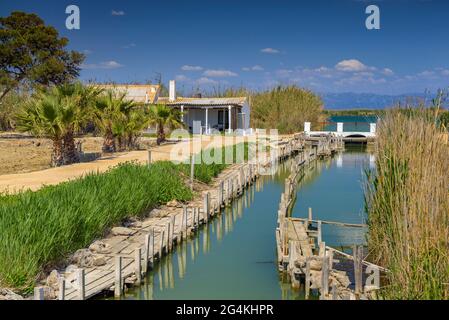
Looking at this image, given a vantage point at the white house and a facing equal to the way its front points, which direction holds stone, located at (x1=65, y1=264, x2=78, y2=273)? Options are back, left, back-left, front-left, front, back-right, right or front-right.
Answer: front

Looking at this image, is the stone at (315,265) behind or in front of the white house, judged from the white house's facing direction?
in front

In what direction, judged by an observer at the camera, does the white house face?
facing the viewer

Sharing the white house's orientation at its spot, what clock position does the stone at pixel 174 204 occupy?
The stone is roughly at 12 o'clock from the white house.

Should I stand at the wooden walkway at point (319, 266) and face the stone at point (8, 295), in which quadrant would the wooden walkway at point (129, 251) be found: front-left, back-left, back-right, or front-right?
front-right

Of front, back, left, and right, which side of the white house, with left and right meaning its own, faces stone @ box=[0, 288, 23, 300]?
front

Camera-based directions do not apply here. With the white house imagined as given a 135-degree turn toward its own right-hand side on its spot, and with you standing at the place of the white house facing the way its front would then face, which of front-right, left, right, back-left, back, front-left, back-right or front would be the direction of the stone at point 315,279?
back-left

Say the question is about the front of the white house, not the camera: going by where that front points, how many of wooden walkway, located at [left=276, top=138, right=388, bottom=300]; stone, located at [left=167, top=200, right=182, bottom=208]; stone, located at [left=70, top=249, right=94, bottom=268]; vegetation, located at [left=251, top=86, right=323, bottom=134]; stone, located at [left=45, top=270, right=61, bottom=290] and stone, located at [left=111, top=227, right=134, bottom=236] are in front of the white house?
5

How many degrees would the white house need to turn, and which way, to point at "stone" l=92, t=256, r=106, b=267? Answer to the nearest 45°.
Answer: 0° — it already faces it

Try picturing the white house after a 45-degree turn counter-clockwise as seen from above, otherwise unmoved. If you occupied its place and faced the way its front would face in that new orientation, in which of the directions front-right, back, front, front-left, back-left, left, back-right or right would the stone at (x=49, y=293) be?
front-right

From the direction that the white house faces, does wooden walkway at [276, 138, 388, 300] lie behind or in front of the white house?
in front

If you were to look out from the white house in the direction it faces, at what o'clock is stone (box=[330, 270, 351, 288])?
The stone is roughly at 12 o'clock from the white house.

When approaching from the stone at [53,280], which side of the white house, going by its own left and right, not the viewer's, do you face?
front

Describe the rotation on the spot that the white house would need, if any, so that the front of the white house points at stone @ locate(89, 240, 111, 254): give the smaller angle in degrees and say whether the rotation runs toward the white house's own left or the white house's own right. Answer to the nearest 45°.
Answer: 0° — it already faces it

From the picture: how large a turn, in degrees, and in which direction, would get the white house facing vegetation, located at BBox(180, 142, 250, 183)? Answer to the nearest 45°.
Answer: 0° — it already faces it

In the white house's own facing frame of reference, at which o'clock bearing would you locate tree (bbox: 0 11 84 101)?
The tree is roughly at 3 o'clock from the white house.
